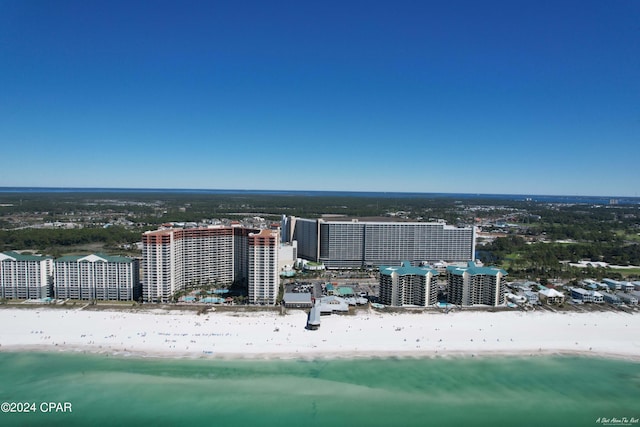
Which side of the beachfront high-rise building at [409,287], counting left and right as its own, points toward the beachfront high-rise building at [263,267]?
right

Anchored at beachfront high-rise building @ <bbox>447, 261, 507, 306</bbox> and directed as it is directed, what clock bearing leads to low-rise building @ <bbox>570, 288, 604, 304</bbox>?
The low-rise building is roughly at 8 o'clock from the beachfront high-rise building.

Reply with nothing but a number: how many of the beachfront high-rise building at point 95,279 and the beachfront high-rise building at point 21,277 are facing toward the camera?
2

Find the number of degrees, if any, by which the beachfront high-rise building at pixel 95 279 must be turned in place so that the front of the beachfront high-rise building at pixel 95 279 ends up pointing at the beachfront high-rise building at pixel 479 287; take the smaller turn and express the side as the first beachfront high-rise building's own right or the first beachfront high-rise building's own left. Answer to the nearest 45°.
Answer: approximately 45° to the first beachfront high-rise building's own left

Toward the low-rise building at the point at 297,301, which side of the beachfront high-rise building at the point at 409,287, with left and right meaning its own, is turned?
right

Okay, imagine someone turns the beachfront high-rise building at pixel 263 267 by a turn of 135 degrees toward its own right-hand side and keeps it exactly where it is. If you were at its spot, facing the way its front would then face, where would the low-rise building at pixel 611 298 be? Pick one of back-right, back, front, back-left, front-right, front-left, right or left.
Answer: back-right

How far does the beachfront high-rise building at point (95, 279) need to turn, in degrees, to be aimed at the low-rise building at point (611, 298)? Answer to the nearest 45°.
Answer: approximately 45° to its left

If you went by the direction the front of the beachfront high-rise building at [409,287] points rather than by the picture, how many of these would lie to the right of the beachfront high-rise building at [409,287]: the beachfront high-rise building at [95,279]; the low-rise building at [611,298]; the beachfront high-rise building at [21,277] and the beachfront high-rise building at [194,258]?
3

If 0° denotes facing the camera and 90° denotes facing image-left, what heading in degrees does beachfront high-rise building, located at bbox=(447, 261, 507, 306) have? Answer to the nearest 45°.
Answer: approximately 0°

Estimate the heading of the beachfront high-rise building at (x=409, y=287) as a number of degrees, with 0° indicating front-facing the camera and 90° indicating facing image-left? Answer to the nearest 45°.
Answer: approximately 0°

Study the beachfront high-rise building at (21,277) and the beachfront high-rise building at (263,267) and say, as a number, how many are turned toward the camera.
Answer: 2

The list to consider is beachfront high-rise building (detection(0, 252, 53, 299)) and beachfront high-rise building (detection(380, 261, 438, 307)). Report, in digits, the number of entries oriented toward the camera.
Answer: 2

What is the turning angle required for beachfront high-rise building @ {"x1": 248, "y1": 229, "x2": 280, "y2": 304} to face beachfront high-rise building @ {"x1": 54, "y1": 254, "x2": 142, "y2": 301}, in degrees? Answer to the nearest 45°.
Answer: approximately 90° to its right
